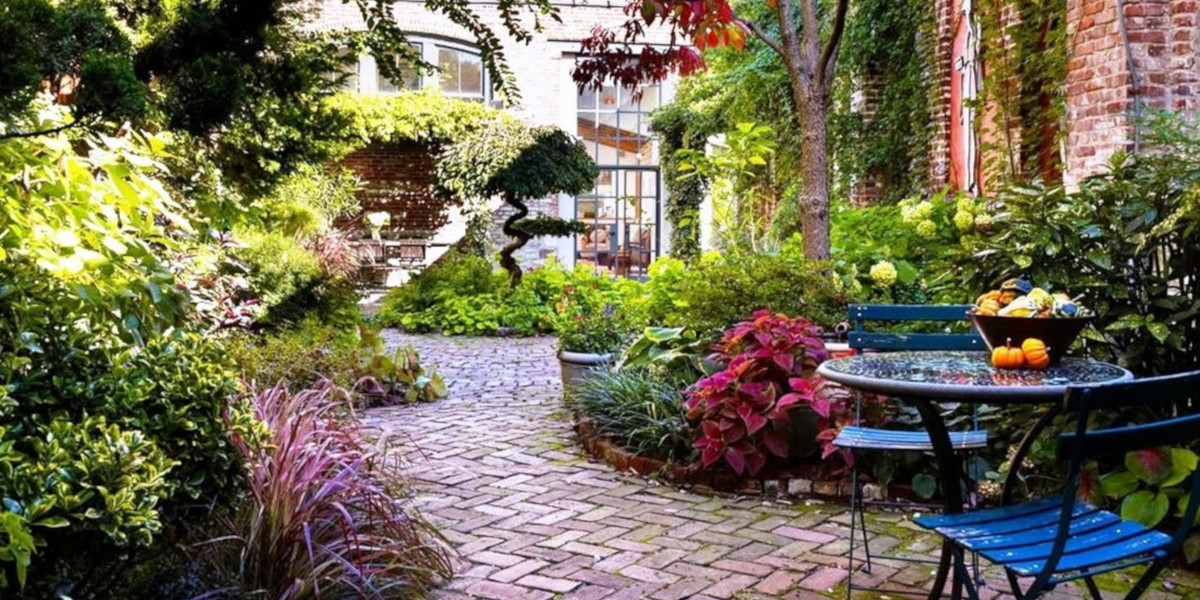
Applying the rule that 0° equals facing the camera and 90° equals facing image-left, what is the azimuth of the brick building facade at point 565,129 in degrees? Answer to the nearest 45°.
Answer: approximately 0°

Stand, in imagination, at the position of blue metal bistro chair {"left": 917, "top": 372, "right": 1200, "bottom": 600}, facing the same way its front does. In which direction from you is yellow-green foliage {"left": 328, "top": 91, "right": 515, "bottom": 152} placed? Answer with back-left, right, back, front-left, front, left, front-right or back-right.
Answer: front

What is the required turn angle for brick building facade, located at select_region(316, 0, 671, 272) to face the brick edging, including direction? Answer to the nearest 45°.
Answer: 0° — it already faces it

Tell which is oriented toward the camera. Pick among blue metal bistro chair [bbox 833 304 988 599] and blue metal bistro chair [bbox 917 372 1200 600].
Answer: blue metal bistro chair [bbox 833 304 988 599]

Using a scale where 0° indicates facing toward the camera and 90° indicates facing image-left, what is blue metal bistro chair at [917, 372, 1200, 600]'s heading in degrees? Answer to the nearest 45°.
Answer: approximately 135°

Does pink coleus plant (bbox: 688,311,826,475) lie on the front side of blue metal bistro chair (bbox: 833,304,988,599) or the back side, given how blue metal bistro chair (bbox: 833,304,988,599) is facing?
on the back side

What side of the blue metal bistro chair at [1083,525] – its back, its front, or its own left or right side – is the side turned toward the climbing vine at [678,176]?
front

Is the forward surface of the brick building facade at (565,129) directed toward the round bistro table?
yes

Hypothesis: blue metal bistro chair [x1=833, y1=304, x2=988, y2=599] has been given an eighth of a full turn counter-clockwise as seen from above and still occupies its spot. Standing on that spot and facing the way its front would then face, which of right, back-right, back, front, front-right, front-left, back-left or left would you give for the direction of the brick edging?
back

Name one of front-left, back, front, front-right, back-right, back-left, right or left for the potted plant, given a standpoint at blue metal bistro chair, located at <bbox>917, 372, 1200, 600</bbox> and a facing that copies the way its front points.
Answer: front

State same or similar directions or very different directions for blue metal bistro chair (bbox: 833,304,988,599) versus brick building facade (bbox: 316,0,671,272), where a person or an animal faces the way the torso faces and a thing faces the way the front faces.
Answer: same or similar directions

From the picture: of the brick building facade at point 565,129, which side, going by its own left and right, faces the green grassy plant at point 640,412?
front

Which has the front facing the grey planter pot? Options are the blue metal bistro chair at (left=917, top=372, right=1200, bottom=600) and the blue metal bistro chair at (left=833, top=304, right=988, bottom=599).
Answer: the blue metal bistro chair at (left=917, top=372, right=1200, bottom=600)

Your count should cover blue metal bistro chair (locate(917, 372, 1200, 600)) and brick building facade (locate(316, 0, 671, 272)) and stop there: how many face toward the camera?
1

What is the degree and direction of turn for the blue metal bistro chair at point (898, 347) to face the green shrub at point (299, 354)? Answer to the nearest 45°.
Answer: approximately 135° to its right

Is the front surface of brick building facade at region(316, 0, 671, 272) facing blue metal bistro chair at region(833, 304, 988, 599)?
yes
